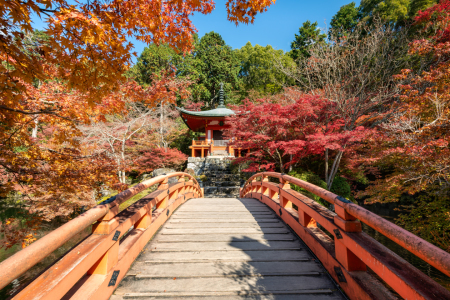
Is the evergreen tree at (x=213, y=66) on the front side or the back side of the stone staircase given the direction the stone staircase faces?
on the back side

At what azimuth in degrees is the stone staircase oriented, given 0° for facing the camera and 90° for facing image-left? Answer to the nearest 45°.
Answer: approximately 0°

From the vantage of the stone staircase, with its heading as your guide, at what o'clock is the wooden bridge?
The wooden bridge is roughly at 12 o'clock from the stone staircase.

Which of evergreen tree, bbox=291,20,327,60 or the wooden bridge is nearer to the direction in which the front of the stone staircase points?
the wooden bridge

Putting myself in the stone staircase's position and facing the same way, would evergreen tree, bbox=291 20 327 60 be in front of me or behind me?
behind

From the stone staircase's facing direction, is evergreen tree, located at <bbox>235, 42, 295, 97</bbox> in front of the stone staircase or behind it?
behind

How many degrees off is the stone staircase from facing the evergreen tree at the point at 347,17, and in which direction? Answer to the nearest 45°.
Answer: approximately 135° to its left

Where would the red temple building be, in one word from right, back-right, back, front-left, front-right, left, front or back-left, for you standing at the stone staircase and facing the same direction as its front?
back
